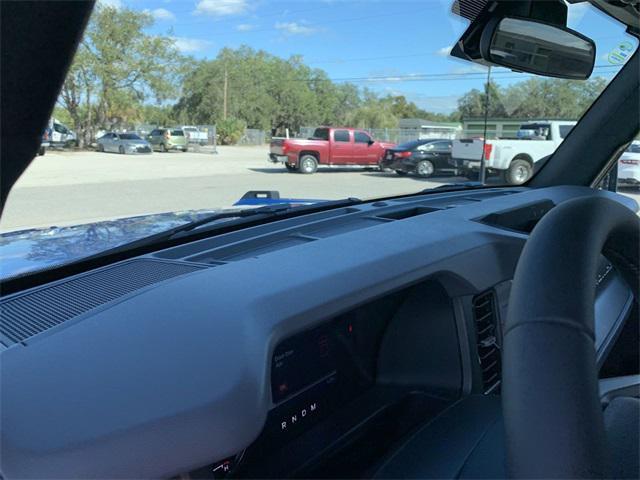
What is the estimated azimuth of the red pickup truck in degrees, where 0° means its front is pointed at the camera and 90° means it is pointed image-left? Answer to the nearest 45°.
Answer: approximately 225°

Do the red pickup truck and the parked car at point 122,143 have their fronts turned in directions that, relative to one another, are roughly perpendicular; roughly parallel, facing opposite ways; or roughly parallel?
roughly perpendicular

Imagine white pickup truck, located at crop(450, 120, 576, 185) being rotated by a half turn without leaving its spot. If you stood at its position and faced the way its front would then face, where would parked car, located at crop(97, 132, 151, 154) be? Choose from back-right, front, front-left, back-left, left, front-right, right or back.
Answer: right

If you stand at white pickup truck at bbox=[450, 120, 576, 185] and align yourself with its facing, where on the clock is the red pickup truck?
The red pickup truck is roughly at 9 o'clock from the white pickup truck.
